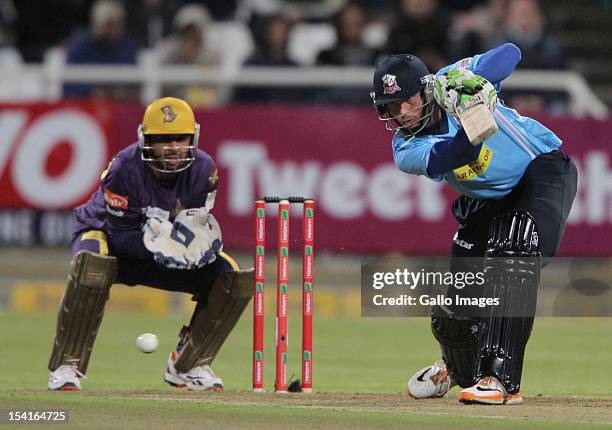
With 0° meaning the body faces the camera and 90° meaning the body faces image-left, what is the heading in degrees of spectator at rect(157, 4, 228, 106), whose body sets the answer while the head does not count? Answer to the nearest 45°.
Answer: approximately 0°

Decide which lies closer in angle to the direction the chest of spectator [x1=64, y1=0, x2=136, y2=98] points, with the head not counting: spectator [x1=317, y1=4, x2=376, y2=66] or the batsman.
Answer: the batsman

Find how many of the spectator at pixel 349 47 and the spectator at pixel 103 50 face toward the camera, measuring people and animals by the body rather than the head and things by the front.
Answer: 2

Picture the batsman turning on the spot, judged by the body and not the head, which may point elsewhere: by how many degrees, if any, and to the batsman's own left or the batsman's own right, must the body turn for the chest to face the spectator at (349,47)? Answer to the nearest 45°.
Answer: approximately 135° to the batsman's own right

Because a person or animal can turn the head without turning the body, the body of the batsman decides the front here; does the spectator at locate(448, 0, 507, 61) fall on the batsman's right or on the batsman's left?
on the batsman's right

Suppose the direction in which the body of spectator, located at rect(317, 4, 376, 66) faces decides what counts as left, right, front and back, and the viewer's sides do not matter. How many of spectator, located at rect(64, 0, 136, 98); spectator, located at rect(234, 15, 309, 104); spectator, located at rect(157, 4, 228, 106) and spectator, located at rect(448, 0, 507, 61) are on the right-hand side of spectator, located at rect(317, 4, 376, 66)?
3

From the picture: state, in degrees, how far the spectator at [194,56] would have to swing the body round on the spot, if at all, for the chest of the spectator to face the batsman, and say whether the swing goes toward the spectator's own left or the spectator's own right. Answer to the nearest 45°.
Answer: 0° — they already face them

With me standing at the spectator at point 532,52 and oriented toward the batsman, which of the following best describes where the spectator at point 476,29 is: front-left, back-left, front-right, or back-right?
back-right
